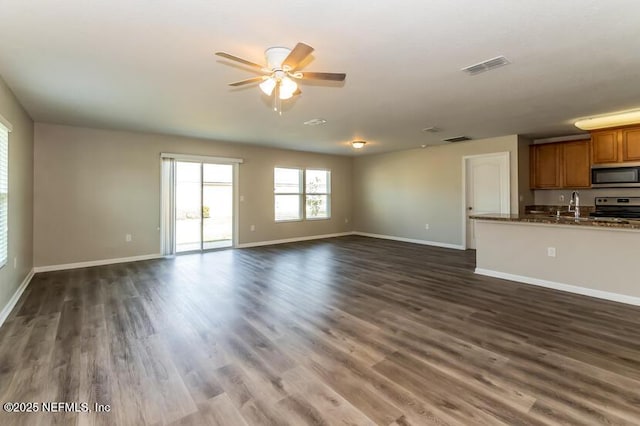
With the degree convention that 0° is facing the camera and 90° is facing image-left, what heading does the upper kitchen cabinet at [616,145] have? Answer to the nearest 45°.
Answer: approximately 0°

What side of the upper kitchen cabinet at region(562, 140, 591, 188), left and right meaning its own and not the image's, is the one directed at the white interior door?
right

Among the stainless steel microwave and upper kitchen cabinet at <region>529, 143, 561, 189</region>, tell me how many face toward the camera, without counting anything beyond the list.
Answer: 2

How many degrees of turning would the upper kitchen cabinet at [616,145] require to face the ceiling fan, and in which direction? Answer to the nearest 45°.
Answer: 0° — it already faces it

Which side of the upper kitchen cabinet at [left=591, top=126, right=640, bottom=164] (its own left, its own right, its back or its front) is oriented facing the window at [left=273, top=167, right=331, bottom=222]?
right

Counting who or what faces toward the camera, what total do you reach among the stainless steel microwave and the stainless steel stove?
2
